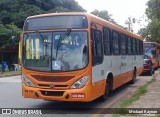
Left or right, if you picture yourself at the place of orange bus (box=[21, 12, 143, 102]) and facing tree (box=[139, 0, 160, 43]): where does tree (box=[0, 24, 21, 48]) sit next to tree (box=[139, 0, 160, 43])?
left

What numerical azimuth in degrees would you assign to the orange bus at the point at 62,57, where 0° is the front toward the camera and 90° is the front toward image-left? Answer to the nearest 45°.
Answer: approximately 45°

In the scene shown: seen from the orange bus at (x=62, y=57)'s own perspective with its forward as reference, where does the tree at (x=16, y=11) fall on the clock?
The tree is roughly at 4 o'clock from the orange bus.

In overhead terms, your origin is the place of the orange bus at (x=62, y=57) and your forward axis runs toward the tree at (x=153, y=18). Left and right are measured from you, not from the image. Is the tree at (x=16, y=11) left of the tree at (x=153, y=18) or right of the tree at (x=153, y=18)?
left

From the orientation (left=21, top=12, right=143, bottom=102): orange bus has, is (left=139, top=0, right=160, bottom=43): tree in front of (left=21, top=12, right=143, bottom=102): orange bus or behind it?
behind
